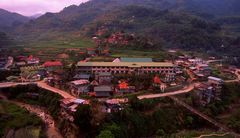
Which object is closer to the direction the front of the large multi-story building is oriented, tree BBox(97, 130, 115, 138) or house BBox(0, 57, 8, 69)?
the tree

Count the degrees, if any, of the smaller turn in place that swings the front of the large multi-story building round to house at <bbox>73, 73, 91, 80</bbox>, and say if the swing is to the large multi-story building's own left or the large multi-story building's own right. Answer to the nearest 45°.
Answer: approximately 45° to the large multi-story building's own right

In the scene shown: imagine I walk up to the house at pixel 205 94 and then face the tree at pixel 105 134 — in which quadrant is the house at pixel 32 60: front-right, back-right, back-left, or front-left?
front-right

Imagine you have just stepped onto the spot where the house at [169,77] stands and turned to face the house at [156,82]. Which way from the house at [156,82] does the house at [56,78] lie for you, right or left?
right

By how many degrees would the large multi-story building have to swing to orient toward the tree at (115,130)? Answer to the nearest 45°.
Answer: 0° — it already faces it

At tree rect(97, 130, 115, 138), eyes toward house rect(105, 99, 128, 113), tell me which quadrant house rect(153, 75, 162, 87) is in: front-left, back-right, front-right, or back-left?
front-right

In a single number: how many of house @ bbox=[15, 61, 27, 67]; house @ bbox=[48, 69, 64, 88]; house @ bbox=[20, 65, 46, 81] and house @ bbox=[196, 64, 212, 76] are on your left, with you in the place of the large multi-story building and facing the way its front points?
1

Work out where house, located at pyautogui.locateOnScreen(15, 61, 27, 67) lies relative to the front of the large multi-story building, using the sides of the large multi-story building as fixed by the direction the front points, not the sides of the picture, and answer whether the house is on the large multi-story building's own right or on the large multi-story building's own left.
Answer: on the large multi-story building's own right

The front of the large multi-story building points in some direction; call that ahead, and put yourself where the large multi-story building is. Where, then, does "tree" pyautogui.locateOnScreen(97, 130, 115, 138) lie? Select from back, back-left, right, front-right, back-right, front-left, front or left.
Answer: front

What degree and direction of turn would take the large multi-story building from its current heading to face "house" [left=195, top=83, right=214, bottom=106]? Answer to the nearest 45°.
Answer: approximately 45° to its left

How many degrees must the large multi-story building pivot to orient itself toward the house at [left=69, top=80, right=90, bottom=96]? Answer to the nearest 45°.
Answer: approximately 45° to its right

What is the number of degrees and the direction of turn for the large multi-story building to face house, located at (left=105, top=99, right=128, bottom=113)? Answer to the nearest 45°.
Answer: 0° — it already faces it

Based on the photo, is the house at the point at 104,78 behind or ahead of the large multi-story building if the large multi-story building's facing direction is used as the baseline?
ahead

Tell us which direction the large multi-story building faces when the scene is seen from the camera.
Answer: facing the viewer

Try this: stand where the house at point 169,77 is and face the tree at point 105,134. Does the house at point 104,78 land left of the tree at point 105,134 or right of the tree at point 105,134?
right

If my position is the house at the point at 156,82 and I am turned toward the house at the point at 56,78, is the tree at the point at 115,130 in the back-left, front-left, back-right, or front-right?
front-left

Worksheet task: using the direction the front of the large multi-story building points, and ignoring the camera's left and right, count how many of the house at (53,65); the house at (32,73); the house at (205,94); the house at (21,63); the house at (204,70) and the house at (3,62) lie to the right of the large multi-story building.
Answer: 4

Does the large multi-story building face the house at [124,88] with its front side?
yes

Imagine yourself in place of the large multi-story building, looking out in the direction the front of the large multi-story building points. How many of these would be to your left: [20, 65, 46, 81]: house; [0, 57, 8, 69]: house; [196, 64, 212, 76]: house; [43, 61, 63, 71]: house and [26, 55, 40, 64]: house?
1

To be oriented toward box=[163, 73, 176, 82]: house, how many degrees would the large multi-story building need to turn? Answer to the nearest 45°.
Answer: approximately 90° to its left
